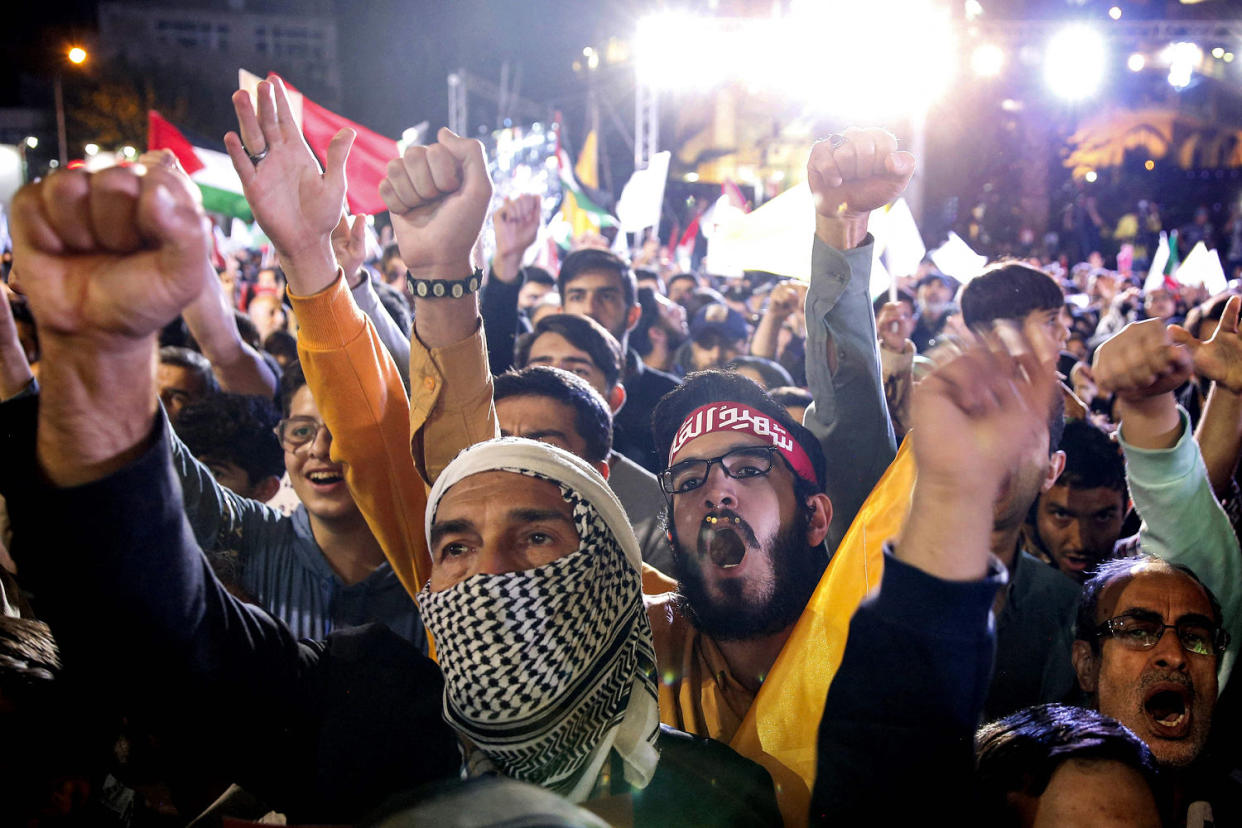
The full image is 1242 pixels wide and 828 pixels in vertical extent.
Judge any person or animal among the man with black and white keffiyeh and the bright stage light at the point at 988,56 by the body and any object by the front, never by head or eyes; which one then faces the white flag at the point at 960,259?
the bright stage light

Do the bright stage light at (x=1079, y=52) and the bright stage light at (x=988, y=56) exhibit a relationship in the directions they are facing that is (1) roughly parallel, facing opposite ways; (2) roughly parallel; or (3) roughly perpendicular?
roughly parallel

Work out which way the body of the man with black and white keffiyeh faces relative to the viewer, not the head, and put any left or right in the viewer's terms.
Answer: facing the viewer and to the left of the viewer

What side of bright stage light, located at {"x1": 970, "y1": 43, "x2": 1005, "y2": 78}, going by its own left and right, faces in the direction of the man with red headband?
front

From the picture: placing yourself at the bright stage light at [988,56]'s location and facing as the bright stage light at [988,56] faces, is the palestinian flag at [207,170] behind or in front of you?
in front

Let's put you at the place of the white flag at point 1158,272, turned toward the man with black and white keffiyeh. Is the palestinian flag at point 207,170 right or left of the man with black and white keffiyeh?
right

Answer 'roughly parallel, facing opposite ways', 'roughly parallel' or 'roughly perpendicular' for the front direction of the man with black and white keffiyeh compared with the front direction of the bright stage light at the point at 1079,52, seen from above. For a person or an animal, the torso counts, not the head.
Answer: roughly parallel

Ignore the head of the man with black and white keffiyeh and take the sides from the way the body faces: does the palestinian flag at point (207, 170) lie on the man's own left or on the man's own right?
on the man's own right

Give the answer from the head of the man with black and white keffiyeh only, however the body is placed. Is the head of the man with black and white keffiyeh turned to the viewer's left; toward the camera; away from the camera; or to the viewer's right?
toward the camera

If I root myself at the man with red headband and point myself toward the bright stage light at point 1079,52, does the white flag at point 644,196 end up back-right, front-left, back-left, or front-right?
front-left

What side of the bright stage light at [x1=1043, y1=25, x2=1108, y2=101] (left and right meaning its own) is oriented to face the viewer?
front

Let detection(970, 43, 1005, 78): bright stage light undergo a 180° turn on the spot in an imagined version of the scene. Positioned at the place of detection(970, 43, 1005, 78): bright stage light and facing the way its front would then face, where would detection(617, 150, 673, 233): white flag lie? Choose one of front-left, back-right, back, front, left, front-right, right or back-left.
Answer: back

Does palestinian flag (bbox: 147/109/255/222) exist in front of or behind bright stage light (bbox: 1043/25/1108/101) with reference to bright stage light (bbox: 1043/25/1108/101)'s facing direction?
in front

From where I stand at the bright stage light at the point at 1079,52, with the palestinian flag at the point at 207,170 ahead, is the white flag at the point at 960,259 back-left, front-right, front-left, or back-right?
front-left

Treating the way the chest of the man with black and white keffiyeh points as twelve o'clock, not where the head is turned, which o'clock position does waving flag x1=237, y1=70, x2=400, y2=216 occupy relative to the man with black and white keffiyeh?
The waving flag is roughly at 4 o'clock from the man with black and white keffiyeh.

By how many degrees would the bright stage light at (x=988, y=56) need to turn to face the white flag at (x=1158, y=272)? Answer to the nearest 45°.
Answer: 0° — it already faces it

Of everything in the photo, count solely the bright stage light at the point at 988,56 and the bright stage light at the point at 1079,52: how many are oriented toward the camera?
2
